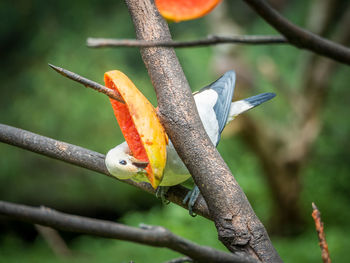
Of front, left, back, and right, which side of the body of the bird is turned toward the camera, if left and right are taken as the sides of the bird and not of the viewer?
left
